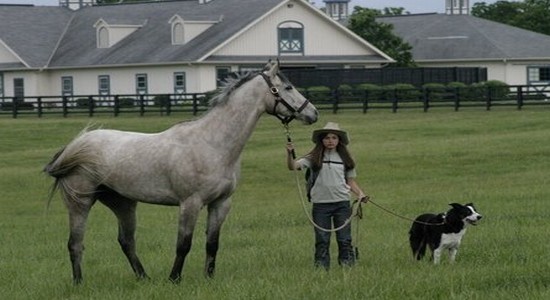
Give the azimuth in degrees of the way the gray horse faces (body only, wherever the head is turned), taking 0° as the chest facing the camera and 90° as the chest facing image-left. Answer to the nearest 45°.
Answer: approximately 270°

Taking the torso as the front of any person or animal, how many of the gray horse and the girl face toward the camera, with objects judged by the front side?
1

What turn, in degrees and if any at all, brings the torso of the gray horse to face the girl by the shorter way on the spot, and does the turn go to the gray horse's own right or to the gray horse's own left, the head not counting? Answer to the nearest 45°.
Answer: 0° — it already faces them

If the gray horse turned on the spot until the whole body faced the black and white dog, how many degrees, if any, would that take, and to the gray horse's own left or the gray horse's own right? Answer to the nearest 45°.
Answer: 0° — it already faces it

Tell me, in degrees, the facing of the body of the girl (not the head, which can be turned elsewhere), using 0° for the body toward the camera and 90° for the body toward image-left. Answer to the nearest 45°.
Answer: approximately 0°

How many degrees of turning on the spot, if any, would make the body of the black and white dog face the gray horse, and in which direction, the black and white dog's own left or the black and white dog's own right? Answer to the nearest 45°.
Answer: approximately 135° to the black and white dog's own right

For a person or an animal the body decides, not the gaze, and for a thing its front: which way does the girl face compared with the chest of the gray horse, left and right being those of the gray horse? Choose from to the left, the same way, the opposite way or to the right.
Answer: to the right

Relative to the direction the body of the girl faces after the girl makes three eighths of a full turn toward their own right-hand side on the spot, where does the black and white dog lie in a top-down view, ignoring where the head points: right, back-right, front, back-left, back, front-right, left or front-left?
back-right
